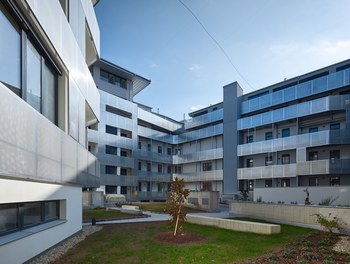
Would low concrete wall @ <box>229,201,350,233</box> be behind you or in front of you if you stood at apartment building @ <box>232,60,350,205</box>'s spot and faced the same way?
in front

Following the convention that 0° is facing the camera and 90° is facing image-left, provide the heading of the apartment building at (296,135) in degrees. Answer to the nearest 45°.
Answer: approximately 45°
